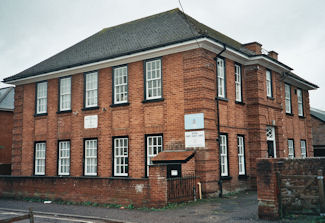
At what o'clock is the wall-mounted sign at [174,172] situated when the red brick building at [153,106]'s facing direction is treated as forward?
The wall-mounted sign is roughly at 1 o'clock from the red brick building.

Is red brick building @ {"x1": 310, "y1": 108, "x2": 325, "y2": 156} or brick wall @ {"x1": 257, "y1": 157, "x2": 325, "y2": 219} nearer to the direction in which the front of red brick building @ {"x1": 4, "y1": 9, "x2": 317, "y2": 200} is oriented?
the brick wall

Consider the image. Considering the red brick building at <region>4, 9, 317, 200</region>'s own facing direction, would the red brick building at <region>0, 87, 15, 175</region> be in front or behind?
behind

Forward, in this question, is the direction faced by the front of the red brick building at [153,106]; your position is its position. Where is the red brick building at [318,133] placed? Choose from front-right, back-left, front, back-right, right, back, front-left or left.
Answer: left

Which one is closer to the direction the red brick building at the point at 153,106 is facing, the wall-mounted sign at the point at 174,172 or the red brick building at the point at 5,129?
the wall-mounted sign

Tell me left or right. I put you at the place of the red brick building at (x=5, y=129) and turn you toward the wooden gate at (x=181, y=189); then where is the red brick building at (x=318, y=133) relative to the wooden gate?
left

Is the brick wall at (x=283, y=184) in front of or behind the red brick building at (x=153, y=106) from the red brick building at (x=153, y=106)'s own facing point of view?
in front

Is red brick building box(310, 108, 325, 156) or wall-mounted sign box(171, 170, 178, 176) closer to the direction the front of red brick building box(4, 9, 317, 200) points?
the wall-mounted sign
